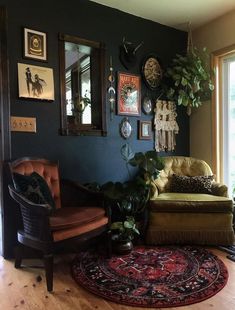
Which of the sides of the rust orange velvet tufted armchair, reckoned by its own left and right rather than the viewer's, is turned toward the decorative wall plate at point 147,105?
left

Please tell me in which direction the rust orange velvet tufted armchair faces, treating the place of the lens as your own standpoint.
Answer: facing the viewer and to the right of the viewer

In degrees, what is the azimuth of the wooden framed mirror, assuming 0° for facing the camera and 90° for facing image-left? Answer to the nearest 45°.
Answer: approximately 315°

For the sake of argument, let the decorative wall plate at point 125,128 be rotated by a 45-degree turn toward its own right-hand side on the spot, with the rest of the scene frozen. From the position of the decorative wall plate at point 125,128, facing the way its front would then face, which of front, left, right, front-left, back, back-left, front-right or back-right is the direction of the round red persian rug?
front

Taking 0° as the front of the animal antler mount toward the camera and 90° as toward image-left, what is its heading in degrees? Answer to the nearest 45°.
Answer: approximately 315°

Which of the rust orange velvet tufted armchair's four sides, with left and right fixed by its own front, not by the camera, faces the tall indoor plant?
left

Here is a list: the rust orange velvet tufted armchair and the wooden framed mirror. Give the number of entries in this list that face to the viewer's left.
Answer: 0
